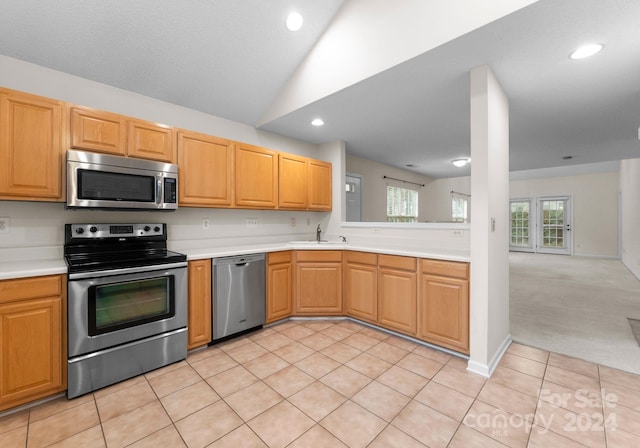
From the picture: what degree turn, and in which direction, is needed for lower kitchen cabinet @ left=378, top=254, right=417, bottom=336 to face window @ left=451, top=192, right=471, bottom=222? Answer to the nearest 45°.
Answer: approximately 135° to its right

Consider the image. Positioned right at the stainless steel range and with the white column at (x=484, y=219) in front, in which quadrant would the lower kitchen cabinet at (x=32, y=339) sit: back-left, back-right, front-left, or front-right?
back-right

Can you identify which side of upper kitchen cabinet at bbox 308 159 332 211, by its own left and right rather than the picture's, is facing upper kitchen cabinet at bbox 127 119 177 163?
right

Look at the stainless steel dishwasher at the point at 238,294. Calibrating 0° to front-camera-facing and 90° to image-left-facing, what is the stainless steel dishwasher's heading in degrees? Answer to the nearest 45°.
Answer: approximately 315°

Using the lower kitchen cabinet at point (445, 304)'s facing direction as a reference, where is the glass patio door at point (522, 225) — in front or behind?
behind

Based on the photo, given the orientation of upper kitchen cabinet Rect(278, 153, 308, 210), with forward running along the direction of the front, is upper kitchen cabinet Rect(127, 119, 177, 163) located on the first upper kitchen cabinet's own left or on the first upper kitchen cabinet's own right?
on the first upper kitchen cabinet's own right

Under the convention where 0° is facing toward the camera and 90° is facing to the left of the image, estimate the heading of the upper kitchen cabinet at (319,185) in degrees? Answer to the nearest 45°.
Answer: approximately 315°

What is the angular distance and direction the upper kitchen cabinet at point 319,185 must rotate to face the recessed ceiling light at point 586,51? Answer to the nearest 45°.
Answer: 0° — it already faces it

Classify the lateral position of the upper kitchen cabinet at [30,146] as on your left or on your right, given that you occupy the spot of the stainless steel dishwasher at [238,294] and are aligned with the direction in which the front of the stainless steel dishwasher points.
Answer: on your right

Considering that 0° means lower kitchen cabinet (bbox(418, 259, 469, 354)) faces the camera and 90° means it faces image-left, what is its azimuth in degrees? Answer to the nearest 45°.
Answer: approximately 45°

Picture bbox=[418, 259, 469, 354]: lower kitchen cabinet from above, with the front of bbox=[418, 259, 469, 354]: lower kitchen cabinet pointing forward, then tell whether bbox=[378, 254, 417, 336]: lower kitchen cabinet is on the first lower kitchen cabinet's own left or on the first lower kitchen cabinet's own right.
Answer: on the first lower kitchen cabinet's own right
